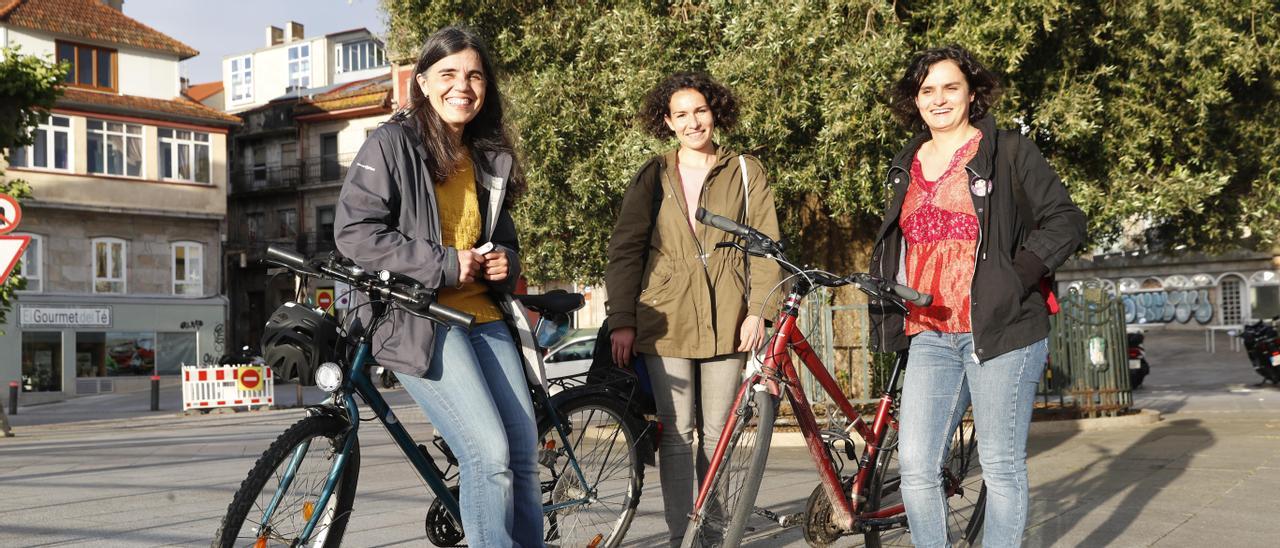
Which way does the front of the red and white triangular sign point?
toward the camera

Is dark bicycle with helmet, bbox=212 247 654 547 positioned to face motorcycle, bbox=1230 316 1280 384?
no

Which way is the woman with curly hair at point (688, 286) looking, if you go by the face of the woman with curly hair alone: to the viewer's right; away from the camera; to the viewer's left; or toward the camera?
toward the camera

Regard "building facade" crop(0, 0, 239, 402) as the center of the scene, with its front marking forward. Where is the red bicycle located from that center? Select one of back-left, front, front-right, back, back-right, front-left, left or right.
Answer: front

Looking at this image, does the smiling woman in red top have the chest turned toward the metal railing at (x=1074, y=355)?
no

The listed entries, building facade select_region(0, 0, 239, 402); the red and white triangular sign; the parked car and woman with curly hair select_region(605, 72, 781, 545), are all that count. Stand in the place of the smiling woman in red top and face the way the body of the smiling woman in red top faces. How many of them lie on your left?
0

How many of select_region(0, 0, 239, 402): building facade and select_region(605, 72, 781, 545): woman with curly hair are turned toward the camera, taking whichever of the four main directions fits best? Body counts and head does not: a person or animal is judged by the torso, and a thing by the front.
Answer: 2

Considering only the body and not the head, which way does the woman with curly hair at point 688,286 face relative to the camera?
toward the camera

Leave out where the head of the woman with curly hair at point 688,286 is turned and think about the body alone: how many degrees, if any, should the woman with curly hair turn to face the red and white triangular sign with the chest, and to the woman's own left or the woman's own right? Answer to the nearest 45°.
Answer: approximately 135° to the woman's own right

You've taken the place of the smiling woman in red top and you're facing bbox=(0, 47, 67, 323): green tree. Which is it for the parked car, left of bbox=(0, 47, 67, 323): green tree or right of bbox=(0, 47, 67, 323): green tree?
right

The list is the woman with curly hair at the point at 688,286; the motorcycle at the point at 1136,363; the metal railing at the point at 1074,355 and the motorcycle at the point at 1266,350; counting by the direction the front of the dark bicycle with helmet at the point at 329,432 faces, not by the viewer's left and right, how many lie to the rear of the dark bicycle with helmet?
4

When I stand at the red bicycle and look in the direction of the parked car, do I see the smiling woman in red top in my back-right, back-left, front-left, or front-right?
back-right

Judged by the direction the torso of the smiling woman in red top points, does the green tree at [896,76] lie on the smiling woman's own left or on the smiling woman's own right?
on the smiling woman's own right

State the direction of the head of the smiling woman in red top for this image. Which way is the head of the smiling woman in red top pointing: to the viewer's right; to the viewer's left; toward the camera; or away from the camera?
toward the camera

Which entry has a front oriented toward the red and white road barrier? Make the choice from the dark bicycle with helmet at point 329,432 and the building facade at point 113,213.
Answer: the building facade

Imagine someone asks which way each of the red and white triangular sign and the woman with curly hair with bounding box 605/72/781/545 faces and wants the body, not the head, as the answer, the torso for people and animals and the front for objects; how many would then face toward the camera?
2

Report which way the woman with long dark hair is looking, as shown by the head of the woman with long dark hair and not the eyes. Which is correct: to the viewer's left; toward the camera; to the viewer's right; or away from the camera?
toward the camera

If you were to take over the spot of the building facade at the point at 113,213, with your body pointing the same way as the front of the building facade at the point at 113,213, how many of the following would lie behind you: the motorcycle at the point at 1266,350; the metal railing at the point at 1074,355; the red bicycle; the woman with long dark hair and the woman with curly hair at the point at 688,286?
0
